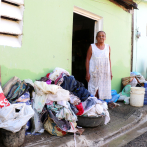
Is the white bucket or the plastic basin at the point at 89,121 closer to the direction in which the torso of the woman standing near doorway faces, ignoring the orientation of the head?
the plastic basin

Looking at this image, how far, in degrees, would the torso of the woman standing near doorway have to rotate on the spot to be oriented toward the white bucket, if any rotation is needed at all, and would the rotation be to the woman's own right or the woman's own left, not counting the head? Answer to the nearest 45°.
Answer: approximately 135° to the woman's own left

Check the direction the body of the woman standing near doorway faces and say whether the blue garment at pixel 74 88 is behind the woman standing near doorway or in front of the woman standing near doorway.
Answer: in front

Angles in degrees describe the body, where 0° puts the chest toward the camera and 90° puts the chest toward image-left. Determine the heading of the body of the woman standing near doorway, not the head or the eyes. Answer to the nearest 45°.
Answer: approximately 0°

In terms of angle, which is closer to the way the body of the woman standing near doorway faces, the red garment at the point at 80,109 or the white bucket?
the red garment

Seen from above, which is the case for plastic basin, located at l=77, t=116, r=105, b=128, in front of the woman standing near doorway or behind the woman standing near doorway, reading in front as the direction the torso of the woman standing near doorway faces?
in front
